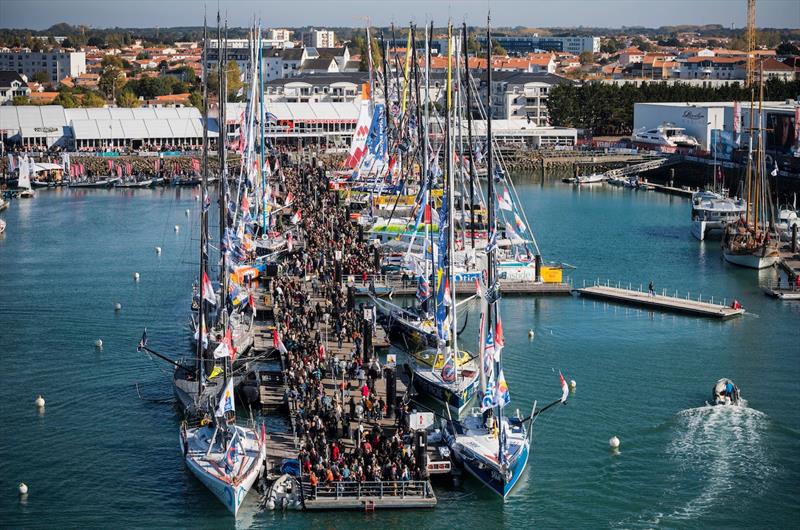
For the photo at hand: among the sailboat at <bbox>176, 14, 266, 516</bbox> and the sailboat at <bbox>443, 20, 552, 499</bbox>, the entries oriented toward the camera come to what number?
2

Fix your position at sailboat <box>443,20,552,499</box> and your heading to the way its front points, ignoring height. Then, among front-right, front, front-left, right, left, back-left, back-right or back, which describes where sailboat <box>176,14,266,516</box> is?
right

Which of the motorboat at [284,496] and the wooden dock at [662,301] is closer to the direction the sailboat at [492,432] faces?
the motorboat

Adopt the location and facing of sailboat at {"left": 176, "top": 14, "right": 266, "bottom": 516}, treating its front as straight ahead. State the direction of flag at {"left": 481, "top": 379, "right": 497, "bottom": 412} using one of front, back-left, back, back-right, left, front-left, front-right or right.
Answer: left

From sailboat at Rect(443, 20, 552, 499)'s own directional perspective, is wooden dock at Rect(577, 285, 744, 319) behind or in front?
behind

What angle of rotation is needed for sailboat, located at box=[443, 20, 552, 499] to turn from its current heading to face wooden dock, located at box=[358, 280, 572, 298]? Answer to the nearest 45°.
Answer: approximately 180°

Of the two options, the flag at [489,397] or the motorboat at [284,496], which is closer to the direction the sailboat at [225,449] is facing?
the motorboat

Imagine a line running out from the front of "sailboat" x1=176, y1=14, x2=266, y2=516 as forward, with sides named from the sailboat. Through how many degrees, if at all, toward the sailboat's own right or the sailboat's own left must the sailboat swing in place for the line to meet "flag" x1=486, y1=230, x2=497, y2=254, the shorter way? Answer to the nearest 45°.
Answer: approximately 135° to the sailboat's own left

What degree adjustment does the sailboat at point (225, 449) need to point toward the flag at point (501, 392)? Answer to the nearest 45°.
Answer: approximately 90° to its left

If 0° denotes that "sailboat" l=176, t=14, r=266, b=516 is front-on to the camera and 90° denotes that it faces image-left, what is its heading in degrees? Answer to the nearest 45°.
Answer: approximately 0°
